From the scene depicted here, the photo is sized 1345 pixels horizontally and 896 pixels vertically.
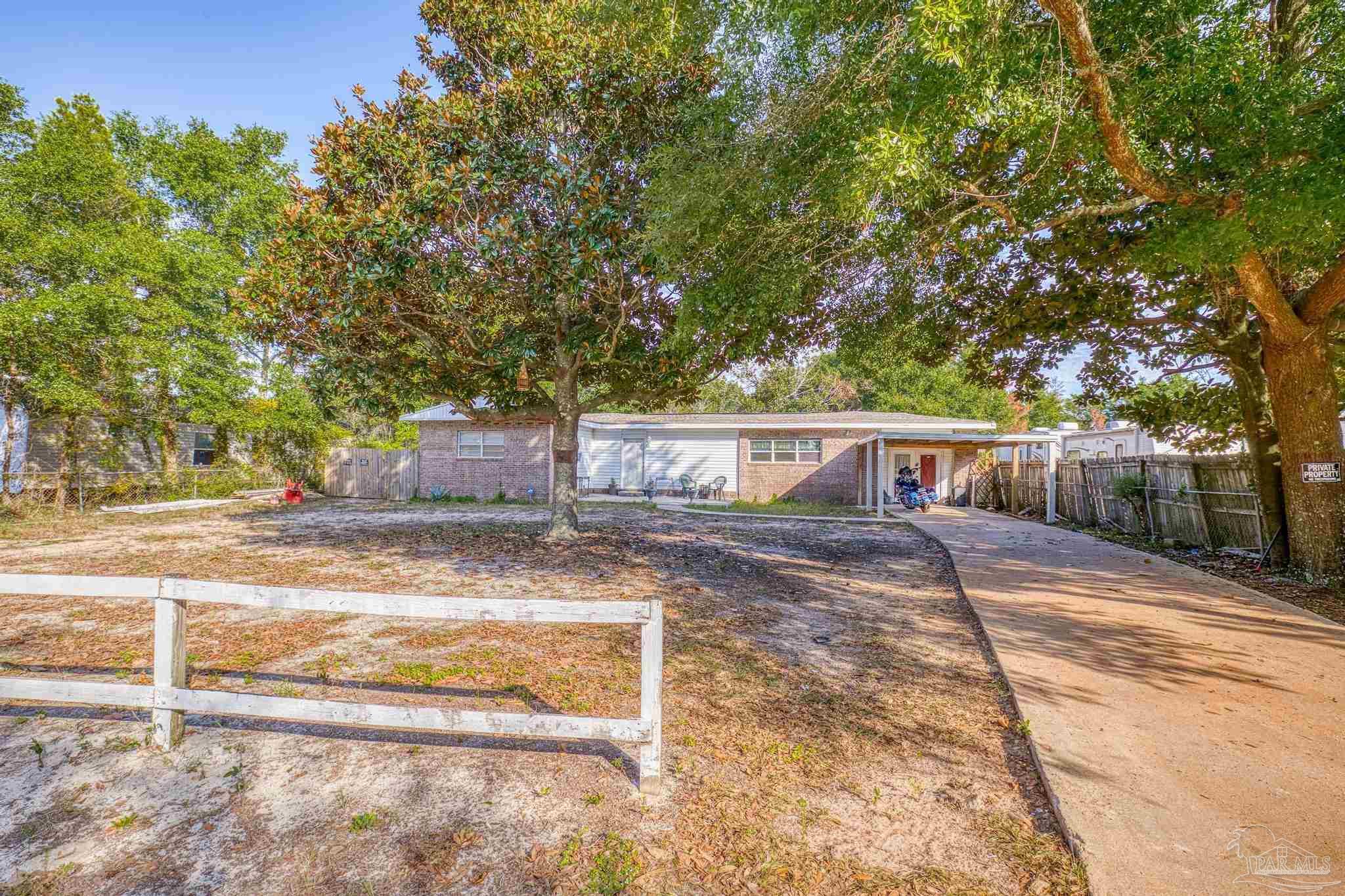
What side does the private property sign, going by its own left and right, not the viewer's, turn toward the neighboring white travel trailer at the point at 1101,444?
back

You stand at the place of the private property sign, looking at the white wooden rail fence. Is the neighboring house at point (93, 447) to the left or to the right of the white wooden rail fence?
right

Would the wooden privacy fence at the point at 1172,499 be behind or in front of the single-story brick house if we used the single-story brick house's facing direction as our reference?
in front

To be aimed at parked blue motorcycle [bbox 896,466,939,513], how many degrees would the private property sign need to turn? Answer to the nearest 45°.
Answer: approximately 135° to its right

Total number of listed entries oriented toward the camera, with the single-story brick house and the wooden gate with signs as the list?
2

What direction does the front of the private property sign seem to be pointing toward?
toward the camera

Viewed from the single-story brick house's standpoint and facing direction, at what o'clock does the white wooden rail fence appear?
The white wooden rail fence is roughly at 12 o'clock from the single-story brick house.

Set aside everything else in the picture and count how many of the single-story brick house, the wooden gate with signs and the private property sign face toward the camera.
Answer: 3

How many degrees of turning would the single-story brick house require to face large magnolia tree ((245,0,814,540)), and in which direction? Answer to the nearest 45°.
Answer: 0° — it already faces it

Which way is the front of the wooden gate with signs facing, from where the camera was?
facing the viewer

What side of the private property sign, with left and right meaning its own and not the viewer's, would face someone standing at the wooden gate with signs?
right

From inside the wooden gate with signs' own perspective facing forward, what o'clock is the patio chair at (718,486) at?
The patio chair is roughly at 10 o'clock from the wooden gate with signs.

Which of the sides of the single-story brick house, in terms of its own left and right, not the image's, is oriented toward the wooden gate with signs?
right

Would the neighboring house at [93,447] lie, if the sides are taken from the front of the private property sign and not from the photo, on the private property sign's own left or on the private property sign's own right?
on the private property sign's own right

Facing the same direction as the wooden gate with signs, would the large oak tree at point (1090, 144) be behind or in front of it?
in front
